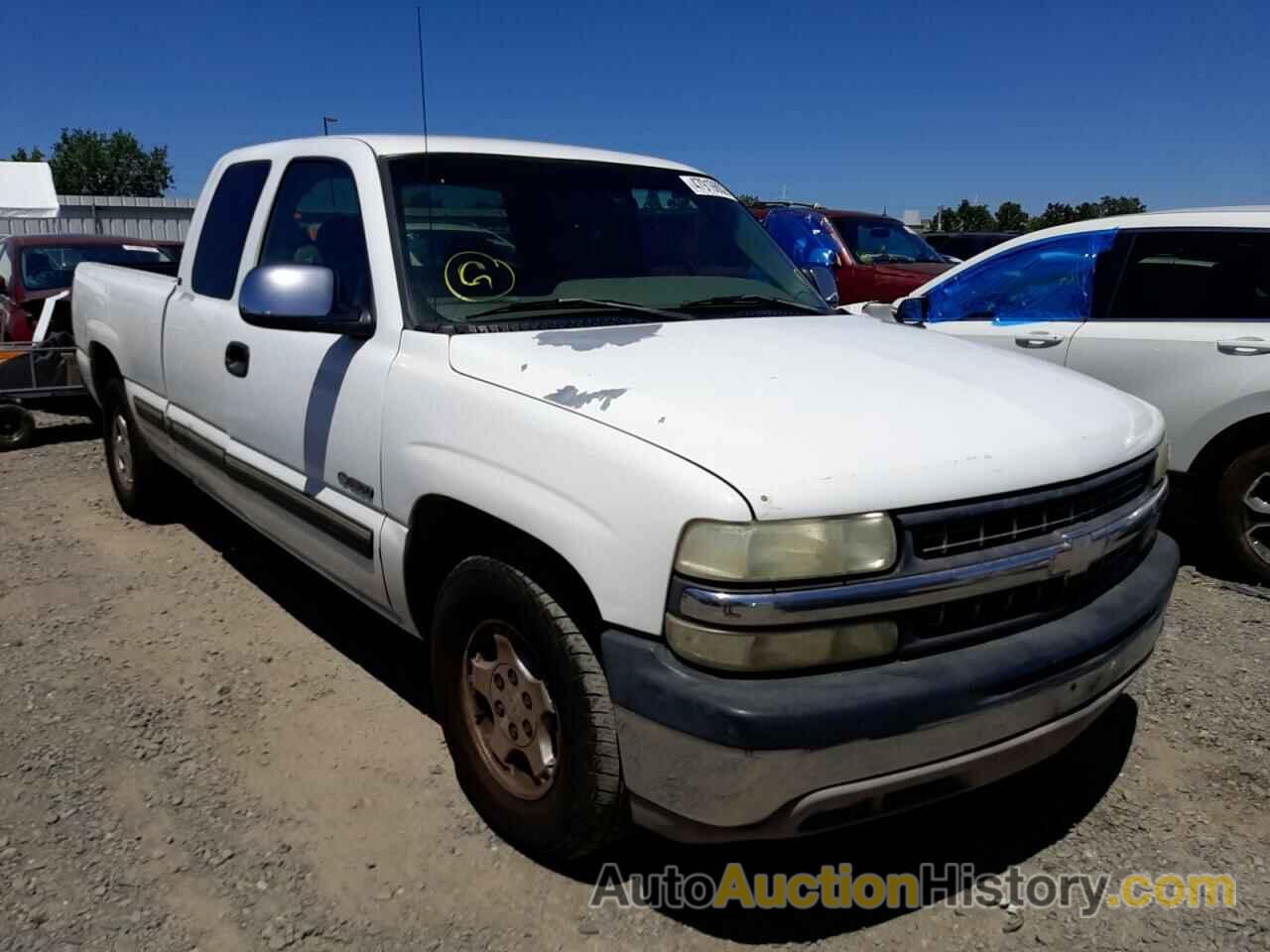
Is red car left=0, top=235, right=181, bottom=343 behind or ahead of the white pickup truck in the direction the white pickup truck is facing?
behind

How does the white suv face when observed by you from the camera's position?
facing to the left of the viewer

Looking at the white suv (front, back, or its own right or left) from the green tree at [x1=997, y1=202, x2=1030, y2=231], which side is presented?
right

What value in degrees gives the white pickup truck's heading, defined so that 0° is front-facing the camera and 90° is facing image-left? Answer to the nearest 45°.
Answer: approximately 315°

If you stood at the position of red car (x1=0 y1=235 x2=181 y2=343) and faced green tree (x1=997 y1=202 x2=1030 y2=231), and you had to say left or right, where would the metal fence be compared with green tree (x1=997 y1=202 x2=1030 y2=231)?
left

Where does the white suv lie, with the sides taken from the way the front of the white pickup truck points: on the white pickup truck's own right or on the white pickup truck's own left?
on the white pickup truck's own left

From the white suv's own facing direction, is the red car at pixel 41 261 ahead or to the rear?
ahead

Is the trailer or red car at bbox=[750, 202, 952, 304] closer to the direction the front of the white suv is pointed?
the trailer

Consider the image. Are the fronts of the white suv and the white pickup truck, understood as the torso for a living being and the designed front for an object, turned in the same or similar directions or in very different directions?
very different directions

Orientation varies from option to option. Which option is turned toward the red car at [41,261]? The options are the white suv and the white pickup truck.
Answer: the white suv

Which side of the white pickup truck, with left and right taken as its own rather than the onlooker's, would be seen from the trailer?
back

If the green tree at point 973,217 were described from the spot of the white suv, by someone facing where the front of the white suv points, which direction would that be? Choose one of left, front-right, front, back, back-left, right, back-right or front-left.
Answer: right
